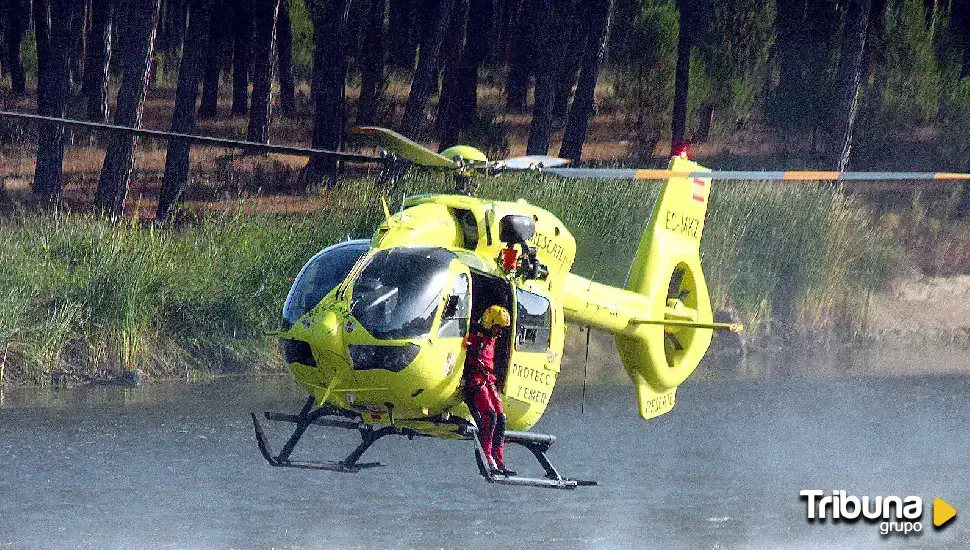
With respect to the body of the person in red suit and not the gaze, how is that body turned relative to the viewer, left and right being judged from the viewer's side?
facing the viewer and to the right of the viewer

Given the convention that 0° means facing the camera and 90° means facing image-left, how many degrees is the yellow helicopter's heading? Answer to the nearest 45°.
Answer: approximately 45°
